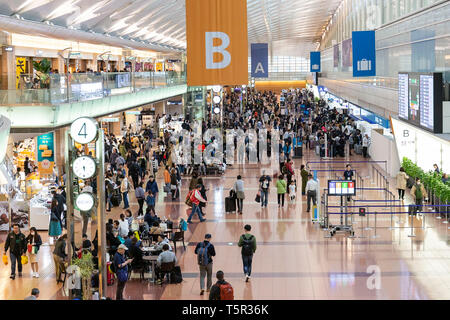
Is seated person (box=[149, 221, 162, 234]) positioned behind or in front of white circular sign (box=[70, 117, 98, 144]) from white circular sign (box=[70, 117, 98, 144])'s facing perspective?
behind

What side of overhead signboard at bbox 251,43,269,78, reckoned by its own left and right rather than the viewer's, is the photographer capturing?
front

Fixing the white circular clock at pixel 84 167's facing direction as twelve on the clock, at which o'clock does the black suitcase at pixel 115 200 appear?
The black suitcase is roughly at 6 o'clock from the white circular clock.

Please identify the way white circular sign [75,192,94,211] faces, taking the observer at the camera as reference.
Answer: facing the viewer

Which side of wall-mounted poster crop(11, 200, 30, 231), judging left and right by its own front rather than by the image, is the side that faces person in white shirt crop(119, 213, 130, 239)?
front

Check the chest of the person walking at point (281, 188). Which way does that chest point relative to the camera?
away from the camera

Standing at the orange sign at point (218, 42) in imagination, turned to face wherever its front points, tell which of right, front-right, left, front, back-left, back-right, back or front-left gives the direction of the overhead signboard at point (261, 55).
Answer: back

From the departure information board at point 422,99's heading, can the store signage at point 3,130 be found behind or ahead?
ahead

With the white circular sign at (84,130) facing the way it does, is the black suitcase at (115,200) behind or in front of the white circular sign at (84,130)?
behind
